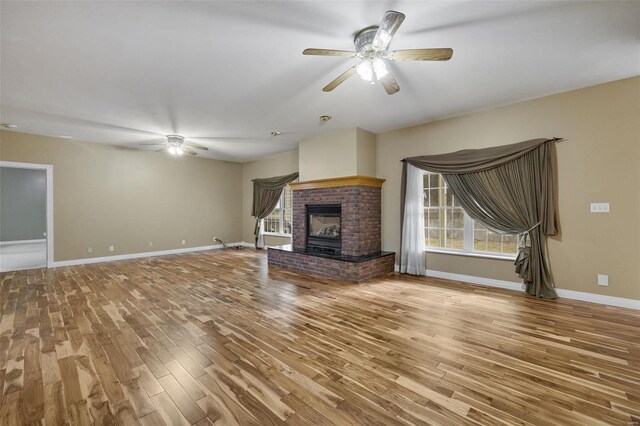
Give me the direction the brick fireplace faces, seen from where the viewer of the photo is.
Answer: facing the viewer and to the left of the viewer

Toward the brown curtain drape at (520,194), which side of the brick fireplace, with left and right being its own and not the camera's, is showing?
left

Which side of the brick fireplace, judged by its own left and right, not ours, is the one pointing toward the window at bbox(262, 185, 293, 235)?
right

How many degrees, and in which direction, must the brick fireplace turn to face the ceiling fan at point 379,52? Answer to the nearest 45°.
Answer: approximately 45° to its left

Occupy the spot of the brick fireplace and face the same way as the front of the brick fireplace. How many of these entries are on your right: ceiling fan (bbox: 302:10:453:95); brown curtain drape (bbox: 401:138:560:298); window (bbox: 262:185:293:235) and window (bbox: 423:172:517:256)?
1

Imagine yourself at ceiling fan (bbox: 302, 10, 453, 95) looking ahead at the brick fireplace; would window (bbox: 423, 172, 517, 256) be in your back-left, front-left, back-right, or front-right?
front-right

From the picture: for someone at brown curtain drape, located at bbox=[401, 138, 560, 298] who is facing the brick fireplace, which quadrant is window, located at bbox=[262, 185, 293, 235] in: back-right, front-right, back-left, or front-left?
front-right

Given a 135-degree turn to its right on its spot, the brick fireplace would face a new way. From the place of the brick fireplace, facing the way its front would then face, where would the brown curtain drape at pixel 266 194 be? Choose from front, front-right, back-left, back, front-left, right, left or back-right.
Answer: front-left

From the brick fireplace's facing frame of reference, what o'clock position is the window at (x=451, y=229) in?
The window is roughly at 8 o'clock from the brick fireplace.
